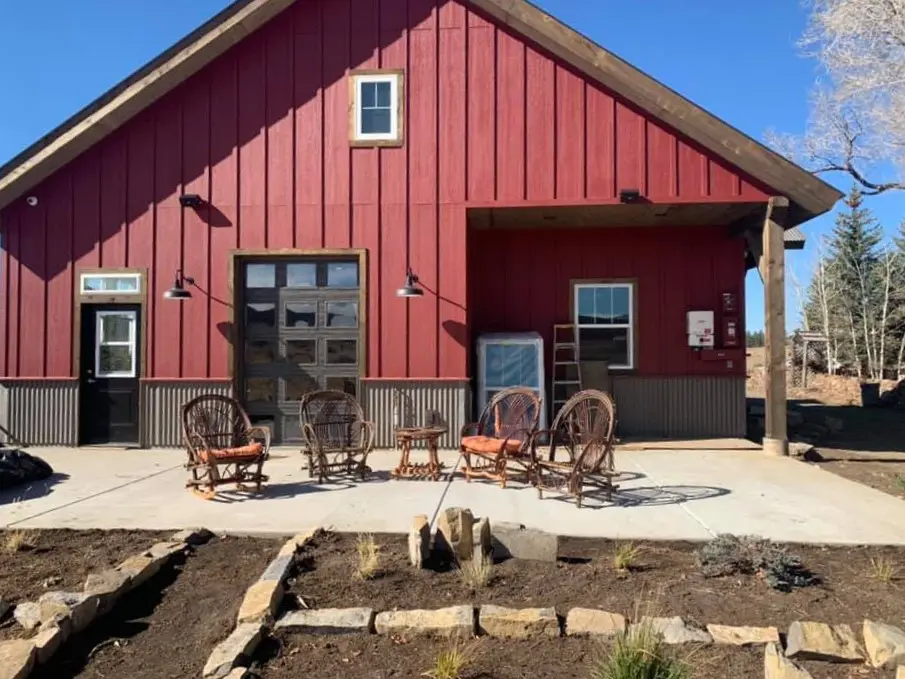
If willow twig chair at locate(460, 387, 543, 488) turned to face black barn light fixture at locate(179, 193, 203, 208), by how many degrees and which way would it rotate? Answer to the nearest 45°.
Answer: approximately 90° to its right

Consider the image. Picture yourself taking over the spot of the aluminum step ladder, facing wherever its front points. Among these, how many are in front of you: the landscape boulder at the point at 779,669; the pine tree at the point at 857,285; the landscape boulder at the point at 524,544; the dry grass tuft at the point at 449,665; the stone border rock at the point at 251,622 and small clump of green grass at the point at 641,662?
5

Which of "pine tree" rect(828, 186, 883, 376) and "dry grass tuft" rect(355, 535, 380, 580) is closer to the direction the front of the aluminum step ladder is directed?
the dry grass tuft

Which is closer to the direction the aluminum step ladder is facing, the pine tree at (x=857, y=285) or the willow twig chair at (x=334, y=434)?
the willow twig chair

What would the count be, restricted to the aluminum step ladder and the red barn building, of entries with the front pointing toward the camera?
2

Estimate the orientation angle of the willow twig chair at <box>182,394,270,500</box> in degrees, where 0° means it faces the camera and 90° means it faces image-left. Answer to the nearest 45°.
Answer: approximately 315°

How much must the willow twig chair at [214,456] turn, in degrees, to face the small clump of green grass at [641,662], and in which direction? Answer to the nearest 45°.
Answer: approximately 45° to its right

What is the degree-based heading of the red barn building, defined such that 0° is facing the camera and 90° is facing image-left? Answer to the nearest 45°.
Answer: approximately 0°

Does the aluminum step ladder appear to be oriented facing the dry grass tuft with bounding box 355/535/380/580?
yes

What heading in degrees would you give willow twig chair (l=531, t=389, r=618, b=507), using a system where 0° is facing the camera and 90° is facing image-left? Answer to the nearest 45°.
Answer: approximately 45°
